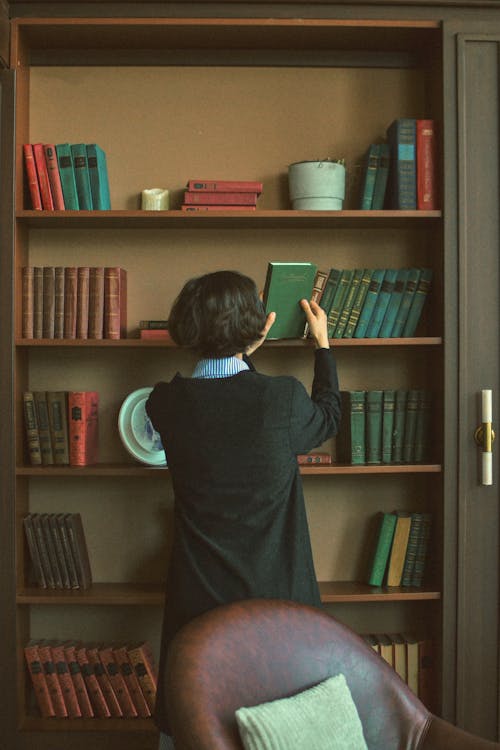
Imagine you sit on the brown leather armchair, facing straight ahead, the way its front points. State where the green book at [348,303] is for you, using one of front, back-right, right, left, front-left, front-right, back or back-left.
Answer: back-left

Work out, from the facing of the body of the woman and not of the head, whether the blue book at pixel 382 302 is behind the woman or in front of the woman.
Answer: in front

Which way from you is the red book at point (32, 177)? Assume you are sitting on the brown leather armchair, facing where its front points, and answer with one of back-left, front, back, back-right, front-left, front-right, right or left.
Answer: back

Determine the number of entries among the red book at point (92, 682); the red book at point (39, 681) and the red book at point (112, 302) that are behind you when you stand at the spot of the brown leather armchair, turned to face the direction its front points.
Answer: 3

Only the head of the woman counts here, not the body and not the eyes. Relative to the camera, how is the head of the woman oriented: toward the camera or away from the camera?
away from the camera

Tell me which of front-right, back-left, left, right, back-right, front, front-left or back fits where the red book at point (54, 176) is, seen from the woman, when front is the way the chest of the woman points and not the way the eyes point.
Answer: front-left

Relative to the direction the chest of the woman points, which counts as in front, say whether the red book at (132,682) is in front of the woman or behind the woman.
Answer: in front
